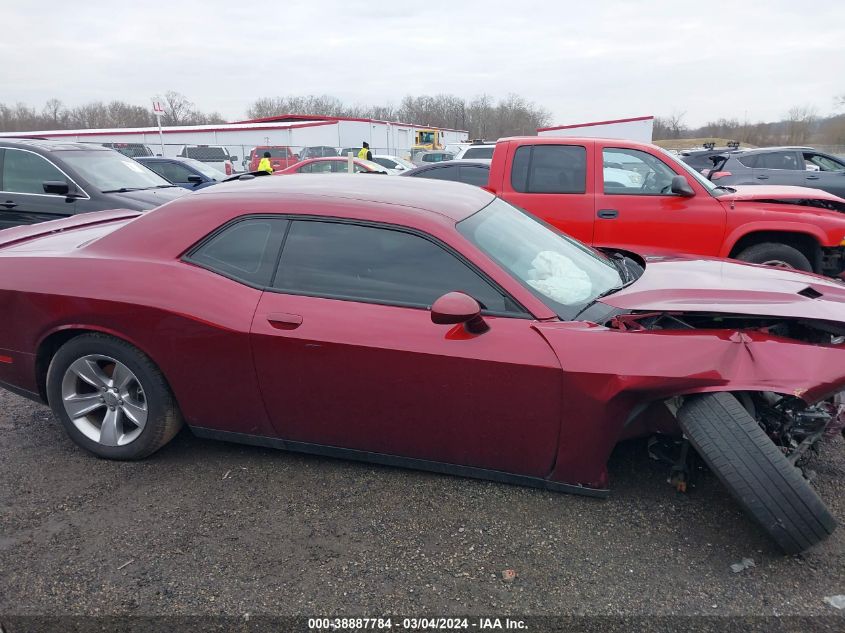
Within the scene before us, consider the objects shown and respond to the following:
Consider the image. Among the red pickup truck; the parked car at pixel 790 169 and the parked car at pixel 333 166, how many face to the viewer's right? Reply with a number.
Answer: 3

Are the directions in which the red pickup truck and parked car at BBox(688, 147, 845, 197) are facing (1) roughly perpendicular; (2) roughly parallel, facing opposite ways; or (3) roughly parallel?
roughly parallel

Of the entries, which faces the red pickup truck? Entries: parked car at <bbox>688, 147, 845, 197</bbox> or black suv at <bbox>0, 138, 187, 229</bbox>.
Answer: the black suv

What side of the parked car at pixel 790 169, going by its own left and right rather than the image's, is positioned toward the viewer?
right

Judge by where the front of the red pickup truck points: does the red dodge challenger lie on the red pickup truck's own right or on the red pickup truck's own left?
on the red pickup truck's own right

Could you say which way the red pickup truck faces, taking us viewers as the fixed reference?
facing to the right of the viewer

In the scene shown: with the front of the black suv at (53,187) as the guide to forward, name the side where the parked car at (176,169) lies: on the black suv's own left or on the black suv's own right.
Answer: on the black suv's own left

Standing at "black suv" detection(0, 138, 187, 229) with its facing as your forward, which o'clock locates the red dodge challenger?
The red dodge challenger is roughly at 1 o'clock from the black suv.

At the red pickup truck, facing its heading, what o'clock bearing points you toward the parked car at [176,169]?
The parked car is roughly at 7 o'clock from the red pickup truck.

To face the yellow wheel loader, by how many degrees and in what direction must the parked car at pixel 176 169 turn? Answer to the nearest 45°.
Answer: approximately 90° to its left

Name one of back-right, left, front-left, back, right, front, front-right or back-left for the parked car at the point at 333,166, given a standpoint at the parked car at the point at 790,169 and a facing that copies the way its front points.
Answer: back

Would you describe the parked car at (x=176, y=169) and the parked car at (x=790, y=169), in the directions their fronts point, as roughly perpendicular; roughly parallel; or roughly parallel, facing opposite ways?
roughly parallel

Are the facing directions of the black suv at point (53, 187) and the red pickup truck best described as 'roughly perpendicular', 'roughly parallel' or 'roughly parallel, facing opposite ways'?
roughly parallel

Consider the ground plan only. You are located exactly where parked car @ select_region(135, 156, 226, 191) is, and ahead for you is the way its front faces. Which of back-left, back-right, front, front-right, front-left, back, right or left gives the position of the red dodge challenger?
front-right

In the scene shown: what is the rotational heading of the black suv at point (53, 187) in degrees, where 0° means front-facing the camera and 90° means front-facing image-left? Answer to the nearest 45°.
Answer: approximately 315°

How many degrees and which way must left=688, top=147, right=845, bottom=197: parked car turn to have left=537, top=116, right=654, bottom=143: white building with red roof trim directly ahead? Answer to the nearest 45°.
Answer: approximately 135° to its left

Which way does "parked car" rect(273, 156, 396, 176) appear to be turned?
to the viewer's right
